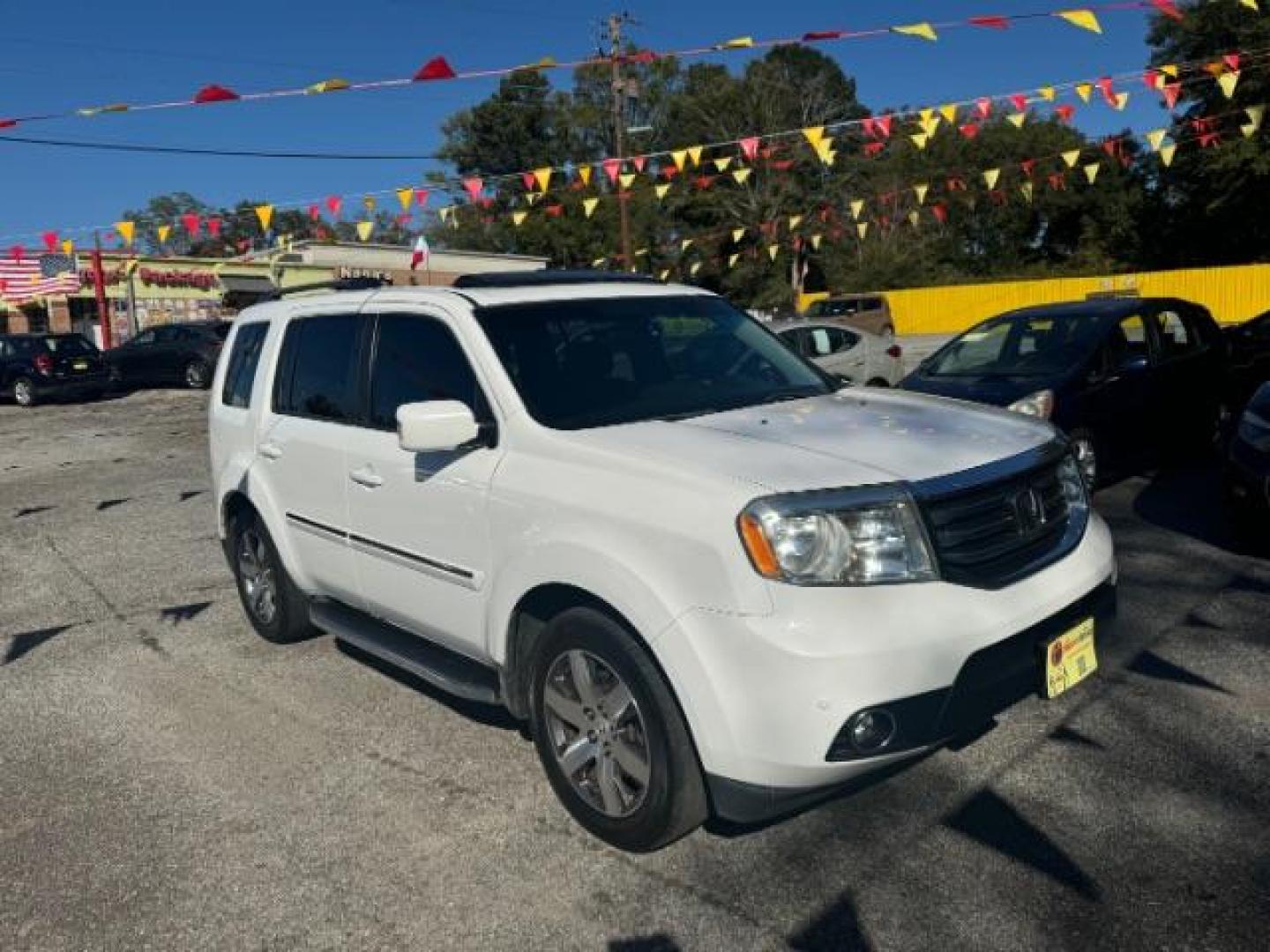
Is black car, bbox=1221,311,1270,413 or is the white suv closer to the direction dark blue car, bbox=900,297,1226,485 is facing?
the white suv

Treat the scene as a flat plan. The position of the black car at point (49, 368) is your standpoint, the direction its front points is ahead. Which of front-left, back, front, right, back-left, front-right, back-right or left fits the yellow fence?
back-right

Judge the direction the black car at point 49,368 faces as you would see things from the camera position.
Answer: facing away from the viewer and to the left of the viewer

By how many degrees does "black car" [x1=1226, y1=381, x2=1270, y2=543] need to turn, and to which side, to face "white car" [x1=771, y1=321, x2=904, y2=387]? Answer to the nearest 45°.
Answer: approximately 90° to its right

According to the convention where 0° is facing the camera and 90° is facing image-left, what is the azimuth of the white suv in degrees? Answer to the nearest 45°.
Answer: approximately 315°

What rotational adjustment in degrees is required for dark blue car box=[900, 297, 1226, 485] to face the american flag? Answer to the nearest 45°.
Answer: approximately 90° to its right

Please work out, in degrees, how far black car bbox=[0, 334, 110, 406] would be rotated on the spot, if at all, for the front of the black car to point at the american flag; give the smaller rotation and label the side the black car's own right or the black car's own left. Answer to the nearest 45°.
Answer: approximately 45° to the black car's own right

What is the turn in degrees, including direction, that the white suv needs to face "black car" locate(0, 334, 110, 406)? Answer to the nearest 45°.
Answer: approximately 180°

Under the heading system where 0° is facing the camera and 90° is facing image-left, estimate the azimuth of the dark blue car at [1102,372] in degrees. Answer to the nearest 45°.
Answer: approximately 45°
